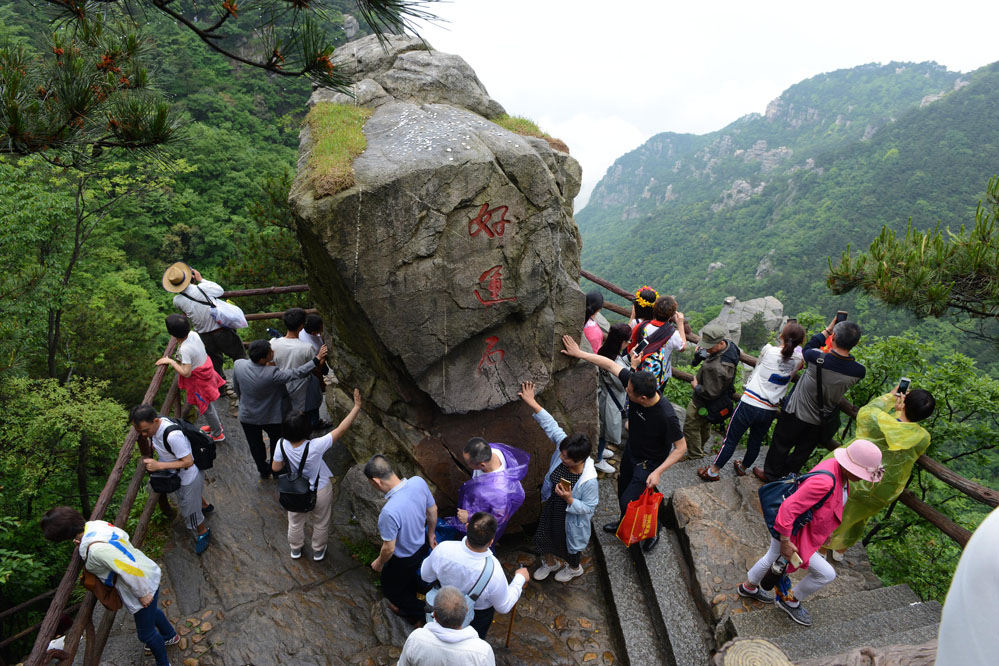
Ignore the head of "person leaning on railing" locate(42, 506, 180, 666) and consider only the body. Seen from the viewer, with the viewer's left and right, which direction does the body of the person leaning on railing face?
facing to the left of the viewer

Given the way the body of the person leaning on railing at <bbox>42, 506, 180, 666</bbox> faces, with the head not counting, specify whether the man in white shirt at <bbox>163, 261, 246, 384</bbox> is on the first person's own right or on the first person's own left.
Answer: on the first person's own right

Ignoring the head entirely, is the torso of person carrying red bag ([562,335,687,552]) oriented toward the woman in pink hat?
no

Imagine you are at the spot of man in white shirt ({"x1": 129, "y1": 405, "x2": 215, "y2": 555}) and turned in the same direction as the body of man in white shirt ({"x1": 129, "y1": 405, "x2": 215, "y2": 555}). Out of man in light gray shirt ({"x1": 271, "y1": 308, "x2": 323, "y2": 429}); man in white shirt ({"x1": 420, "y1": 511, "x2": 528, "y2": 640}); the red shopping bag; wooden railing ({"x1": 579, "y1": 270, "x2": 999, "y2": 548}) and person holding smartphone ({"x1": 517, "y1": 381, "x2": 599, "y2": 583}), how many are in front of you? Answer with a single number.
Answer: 0

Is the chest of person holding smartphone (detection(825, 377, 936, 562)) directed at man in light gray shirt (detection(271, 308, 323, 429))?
no

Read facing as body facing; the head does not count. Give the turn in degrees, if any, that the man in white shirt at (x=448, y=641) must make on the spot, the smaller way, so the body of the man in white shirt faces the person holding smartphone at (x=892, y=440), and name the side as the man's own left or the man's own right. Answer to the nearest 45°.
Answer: approximately 45° to the man's own right

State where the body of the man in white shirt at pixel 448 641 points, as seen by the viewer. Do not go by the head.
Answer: away from the camera

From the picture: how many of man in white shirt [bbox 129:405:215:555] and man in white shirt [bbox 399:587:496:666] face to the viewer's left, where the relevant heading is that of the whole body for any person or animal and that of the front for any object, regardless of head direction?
1

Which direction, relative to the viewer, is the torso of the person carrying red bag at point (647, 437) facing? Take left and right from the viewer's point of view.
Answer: facing the viewer and to the left of the viewer

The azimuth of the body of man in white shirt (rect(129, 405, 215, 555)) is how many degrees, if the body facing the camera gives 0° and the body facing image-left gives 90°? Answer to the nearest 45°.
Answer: approximately 90°

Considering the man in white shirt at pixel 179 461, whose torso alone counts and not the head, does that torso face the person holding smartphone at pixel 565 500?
no

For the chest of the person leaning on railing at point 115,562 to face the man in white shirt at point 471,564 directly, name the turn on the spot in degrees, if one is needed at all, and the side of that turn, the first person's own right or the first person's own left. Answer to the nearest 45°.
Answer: approximately 135° to the first person's own left

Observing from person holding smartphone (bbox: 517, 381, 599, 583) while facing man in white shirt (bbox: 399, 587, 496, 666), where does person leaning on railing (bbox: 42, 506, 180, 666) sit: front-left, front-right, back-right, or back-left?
front-right
